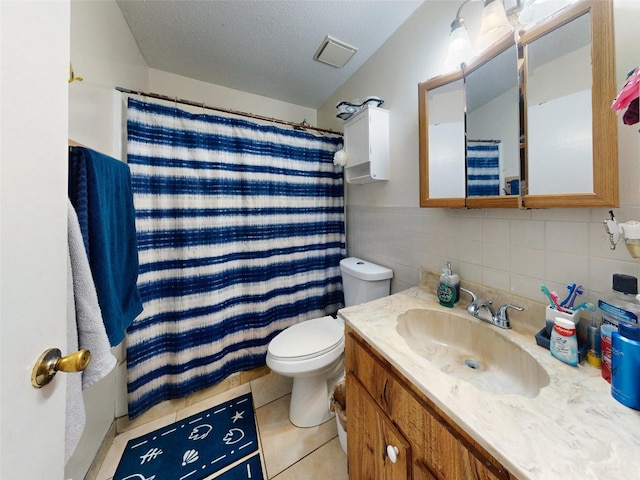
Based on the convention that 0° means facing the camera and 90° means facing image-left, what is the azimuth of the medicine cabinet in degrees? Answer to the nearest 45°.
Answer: approximately 45°

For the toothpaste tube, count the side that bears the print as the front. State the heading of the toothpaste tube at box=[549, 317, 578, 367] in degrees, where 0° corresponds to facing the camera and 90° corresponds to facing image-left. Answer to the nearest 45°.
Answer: approximately 45°

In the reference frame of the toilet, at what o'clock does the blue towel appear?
The blue towel is roughly at 12 o'clock from the toilet.

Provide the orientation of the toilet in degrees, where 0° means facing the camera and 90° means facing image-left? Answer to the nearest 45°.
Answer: approximately 45°
